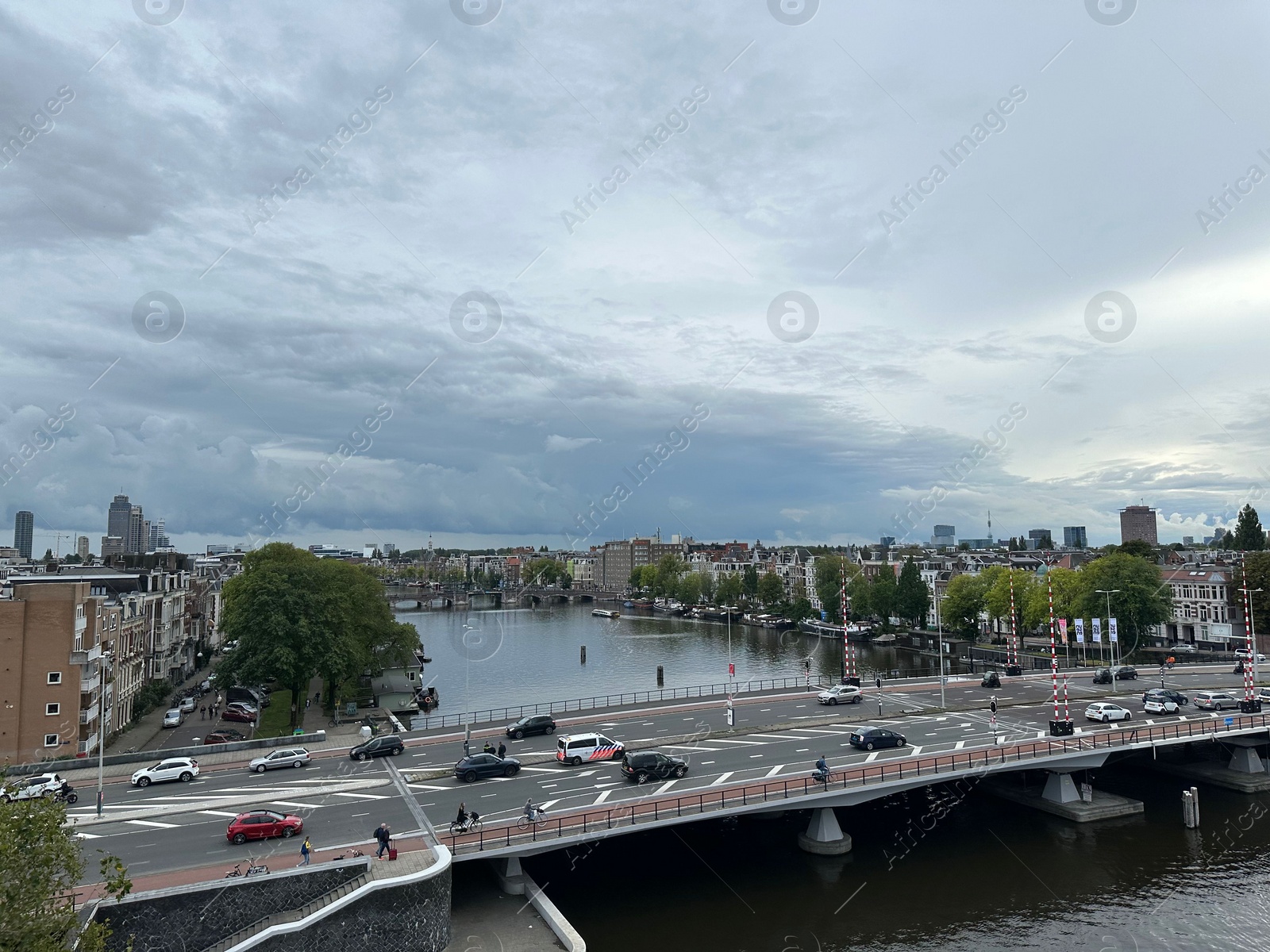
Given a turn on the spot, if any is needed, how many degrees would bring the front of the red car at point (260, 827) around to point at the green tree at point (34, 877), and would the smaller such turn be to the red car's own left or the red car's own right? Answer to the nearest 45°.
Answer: approximately 90° to the red car's own right

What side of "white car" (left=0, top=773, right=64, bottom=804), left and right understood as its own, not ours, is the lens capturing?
left

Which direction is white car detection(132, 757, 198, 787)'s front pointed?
to the viewer's left

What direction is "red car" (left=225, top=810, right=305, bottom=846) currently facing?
to the viewer's right

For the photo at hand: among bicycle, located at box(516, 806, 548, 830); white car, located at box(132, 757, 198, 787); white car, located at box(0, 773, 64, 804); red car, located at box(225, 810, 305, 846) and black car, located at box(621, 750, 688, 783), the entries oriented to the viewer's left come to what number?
2

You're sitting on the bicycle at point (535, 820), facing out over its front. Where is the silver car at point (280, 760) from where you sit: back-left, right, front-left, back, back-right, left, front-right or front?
back-left

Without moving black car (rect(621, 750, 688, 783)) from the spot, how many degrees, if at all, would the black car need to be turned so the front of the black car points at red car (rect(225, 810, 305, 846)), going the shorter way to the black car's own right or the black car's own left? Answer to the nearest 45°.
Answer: approximately 180°

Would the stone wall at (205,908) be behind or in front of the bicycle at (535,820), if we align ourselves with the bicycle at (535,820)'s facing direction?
behind

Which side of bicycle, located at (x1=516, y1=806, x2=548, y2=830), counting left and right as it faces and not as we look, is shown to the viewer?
right

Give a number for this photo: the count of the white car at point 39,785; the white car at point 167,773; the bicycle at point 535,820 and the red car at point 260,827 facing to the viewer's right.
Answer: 2

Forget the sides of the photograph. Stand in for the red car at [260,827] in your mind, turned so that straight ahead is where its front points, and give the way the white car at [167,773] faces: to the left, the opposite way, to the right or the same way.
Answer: the opposite way
